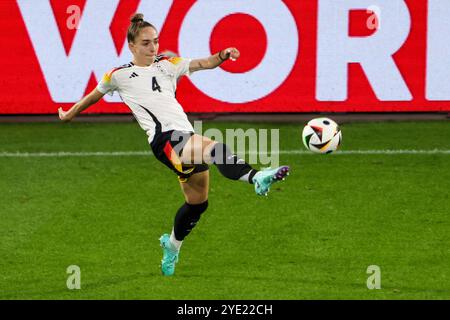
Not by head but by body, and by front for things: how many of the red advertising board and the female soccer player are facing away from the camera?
0

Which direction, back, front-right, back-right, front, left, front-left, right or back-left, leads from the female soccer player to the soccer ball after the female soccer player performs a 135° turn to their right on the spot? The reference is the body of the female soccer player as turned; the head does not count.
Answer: back

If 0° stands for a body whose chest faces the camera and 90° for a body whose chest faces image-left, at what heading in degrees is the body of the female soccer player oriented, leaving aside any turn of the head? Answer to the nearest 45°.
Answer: approximately 315°

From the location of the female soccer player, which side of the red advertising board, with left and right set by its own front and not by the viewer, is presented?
front

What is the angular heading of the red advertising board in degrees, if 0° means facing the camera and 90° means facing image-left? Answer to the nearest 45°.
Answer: approximately 0°

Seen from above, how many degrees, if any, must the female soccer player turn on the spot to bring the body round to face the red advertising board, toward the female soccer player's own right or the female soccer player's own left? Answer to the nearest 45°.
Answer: approximately 135° to the female soccer player's own left

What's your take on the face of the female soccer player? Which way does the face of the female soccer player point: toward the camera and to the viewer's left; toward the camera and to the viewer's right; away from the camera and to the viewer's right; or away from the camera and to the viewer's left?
toward the camera and to the viewer's right
